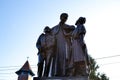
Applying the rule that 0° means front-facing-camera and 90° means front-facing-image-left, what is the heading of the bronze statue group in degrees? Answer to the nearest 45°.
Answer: approximately 0°

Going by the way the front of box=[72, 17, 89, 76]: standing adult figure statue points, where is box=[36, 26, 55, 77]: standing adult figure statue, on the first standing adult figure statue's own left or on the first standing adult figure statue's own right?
on the first standing adult figure statue's own right

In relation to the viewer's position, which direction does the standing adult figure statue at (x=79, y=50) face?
facing the viewer and to the left of the viewer
